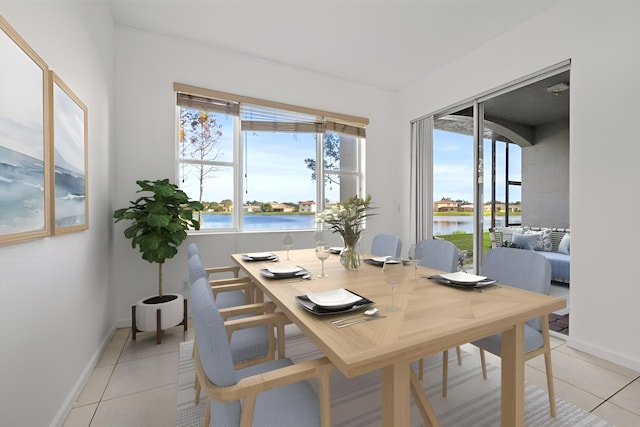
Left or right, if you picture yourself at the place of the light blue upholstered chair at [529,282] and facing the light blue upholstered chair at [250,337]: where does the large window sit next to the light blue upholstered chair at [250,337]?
right

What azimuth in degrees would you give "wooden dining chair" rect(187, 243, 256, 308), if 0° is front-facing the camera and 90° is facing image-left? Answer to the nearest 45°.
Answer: approximately 270°

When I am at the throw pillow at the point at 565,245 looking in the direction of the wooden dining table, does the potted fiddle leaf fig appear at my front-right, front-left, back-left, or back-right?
front-right

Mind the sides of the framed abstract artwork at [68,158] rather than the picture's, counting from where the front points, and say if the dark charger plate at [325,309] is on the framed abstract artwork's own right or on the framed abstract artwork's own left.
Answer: on the framed abstract artwork's own right

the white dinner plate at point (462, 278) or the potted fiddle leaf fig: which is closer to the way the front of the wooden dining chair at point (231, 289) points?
the white dinner plate

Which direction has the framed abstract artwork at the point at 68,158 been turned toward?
to the viewer's right

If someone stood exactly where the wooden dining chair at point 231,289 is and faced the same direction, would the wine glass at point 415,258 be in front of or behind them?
in front

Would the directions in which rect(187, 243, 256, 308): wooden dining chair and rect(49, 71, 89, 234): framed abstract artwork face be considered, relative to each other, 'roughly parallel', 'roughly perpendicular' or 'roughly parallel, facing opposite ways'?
roughly parallel

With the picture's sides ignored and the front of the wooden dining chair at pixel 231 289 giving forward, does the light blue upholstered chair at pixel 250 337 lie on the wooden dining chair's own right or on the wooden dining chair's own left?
on the wooden dining chair's own right

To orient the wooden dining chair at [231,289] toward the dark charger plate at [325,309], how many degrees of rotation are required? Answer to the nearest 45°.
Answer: approximately 90° to its right

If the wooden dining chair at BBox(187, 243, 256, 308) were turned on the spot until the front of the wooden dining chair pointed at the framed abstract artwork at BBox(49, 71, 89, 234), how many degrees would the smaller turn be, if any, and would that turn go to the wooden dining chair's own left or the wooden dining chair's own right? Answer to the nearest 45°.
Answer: approximately 180°

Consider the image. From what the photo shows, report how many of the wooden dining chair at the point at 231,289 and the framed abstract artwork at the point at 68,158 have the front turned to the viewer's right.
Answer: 2

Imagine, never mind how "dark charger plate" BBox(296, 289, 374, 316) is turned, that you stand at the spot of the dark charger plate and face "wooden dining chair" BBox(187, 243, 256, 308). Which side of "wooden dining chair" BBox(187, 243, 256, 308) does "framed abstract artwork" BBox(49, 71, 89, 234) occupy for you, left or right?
left

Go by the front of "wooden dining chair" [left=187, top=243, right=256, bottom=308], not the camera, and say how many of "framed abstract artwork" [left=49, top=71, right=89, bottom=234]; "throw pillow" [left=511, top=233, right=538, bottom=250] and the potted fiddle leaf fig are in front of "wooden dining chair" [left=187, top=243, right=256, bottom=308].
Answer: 1

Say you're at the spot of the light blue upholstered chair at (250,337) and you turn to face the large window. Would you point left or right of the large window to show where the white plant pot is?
left
